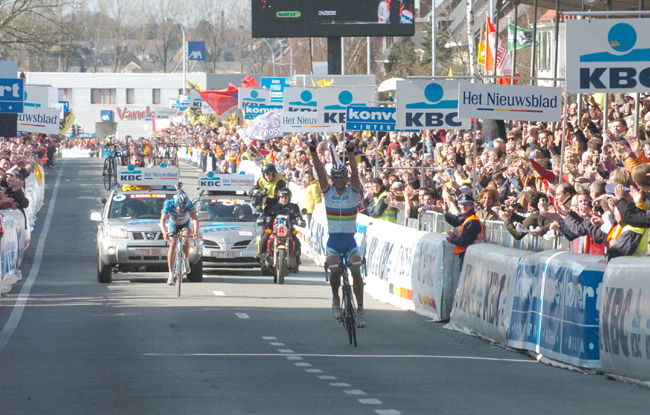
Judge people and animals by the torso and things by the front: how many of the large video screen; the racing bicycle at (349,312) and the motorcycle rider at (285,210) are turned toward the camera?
3

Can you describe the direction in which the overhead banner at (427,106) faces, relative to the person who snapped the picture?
facing the viewer

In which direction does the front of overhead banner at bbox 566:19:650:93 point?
toward the camera

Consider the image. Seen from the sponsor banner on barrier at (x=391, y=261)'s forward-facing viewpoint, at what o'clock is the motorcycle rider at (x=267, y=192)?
The motorcycle rider is roughly at 3 o'clock from the sponsor banner on barrier.

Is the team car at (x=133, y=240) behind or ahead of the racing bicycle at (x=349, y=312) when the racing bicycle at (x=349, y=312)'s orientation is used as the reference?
behind

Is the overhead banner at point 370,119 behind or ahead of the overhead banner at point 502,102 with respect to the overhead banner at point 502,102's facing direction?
behind

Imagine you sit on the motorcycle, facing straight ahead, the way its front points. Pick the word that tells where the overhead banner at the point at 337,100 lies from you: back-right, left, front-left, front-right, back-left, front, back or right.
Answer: back

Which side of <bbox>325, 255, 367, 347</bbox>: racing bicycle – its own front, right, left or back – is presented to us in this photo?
front

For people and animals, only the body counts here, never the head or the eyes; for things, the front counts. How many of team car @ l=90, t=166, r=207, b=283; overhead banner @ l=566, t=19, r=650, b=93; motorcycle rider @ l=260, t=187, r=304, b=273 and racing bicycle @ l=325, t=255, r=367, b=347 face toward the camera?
4

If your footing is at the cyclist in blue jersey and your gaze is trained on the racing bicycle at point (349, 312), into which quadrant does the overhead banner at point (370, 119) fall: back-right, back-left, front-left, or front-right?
back-left

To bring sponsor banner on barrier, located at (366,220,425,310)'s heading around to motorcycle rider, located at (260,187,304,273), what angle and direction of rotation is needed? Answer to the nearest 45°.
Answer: approximately 90° to its right

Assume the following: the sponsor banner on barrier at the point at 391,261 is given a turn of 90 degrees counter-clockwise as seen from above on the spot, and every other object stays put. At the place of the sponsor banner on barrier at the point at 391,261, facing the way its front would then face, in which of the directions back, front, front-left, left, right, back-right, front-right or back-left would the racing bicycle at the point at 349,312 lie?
front-right

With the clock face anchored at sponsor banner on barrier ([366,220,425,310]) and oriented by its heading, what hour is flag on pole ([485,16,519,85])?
The flag on pole is roughly at 5 o'clock from the sponsor banner on barrier.

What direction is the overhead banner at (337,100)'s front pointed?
toward the camera

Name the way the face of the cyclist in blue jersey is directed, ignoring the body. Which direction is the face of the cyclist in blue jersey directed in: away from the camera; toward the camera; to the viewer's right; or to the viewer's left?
toward the camera

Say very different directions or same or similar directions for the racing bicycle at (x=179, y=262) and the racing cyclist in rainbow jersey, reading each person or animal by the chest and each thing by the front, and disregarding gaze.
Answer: same or similar directions

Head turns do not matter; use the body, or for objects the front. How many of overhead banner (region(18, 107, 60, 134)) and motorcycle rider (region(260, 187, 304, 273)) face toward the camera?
2

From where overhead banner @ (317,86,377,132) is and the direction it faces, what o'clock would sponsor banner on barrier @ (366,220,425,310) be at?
The sponsor banner on barrier is roughly at 12 o'clock from the overhead banner.

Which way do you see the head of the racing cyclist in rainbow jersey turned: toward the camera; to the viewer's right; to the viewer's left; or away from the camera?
toward the camera

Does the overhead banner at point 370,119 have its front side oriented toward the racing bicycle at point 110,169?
no

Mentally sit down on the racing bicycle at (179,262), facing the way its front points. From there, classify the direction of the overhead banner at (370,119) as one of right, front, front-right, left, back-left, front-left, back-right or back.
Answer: back-left
